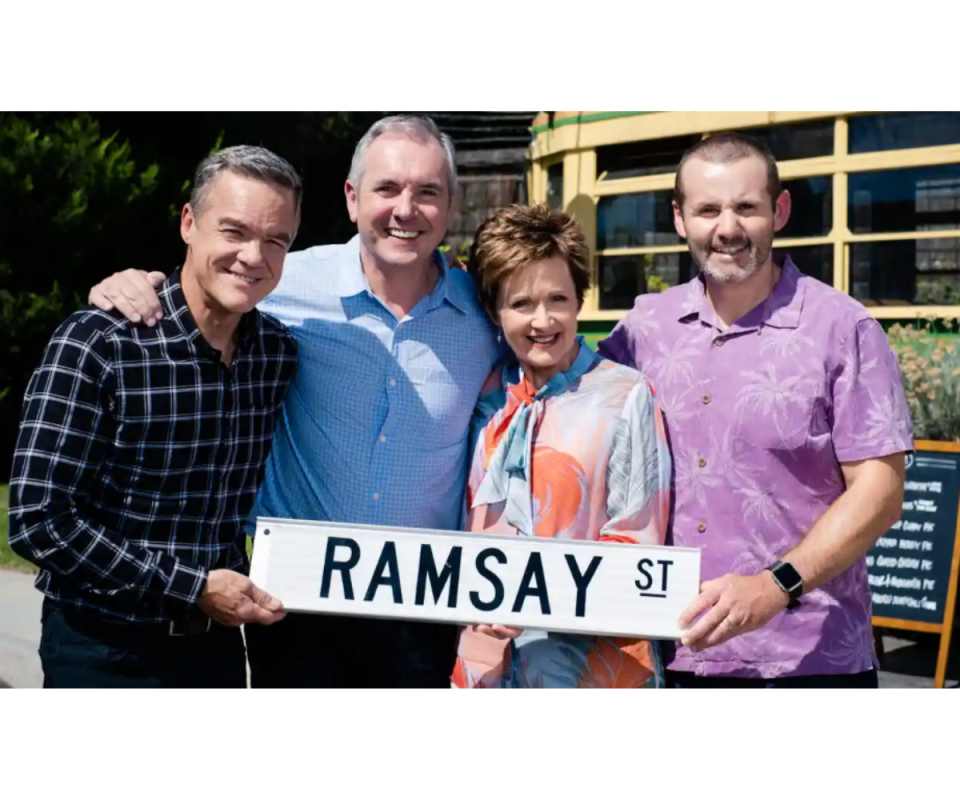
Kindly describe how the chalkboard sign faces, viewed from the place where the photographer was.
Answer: facing the viewer
